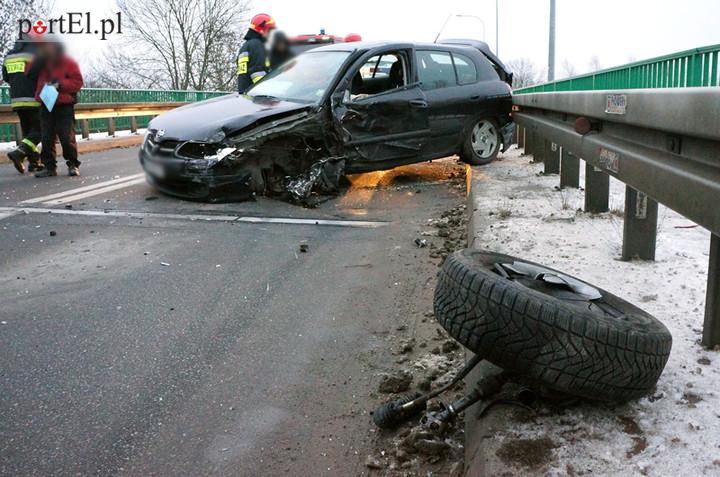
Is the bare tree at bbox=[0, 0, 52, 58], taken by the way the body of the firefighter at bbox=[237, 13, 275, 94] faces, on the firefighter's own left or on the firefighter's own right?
on the firefighter's own left

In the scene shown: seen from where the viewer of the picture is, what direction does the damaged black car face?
facing the viewer and to the left of the viewer

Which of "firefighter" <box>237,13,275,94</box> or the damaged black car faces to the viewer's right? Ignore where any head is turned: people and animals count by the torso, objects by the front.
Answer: the firefighter

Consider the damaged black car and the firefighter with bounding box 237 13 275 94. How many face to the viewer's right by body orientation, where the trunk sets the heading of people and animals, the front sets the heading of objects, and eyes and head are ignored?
1

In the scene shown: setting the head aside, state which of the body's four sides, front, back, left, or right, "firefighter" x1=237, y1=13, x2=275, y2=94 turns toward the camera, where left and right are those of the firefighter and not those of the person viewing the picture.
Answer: right

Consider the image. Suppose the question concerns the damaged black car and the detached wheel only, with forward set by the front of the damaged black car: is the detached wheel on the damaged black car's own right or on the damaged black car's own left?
on the damaged black car's own left

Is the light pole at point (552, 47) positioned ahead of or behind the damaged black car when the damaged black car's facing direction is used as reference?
behind

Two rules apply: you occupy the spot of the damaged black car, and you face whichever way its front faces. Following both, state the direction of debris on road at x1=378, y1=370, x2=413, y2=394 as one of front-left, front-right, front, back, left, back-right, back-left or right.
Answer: front-left

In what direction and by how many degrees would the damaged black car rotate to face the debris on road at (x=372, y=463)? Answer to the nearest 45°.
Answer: approximately 45° to its left
